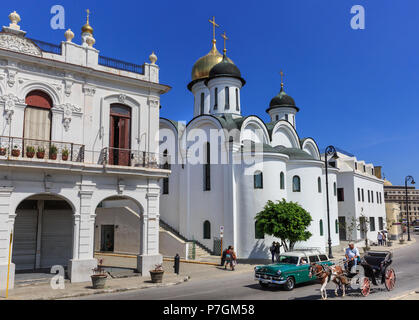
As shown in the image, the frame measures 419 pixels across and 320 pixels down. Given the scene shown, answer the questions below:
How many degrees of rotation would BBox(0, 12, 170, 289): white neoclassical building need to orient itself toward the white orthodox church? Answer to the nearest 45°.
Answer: approximately 90° to its left

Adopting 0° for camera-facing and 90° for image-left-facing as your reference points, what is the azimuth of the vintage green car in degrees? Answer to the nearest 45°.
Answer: approximately 45°

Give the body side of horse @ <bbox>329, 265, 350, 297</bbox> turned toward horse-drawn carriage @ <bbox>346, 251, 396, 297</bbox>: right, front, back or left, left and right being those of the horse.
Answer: back

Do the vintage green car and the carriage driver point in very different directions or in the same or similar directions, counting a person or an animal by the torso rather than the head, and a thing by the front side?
same or similar directions

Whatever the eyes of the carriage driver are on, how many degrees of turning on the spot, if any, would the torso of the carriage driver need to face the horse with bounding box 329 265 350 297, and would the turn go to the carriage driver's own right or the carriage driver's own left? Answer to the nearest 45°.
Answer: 0° — they already face it

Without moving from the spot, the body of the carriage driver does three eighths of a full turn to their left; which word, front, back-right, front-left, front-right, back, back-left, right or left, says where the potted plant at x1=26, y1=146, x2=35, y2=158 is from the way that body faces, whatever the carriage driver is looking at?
back

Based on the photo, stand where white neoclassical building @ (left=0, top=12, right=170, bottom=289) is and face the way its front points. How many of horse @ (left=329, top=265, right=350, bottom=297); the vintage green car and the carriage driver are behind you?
0

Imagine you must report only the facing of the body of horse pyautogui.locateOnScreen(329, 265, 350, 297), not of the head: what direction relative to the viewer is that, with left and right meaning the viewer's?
facing the viewer and to the left of the viewer

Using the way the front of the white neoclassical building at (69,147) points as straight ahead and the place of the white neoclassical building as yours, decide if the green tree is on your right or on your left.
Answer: on your left

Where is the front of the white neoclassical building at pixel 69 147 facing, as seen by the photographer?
facing the viewer and to the right of the viewer

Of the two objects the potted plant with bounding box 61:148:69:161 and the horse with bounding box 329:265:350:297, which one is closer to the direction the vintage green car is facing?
the potted plant

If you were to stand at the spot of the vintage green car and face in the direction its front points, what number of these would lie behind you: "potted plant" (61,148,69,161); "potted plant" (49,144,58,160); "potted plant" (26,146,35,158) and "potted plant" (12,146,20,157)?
0
